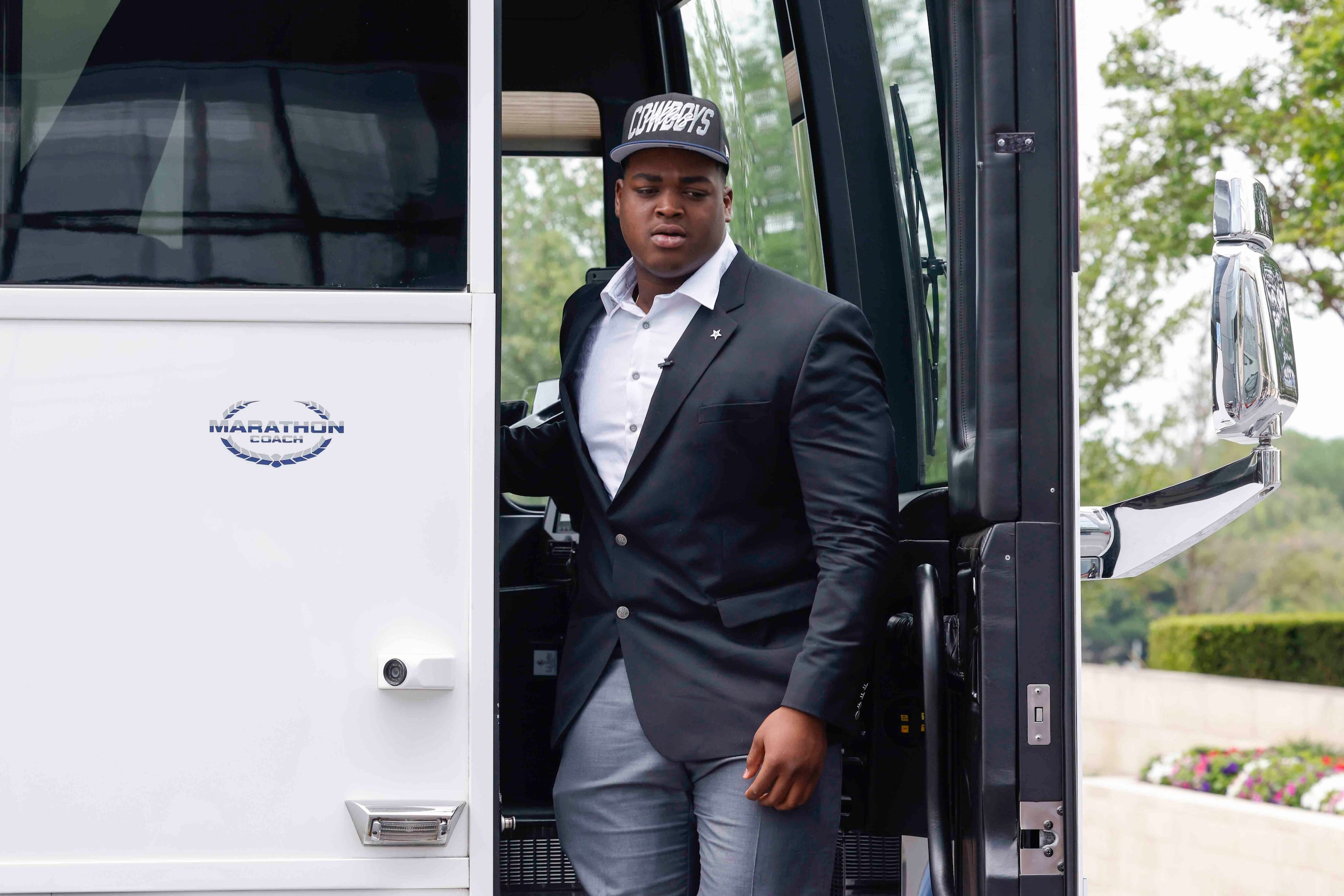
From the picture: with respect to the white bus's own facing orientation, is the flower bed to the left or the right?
on its left

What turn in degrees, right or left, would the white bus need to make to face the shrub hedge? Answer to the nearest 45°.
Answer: approximately 45° to its left

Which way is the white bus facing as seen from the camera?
to the viewer's right

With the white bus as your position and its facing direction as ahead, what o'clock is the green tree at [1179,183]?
The green tree is roughly at 10 o'clock from the white bus.
